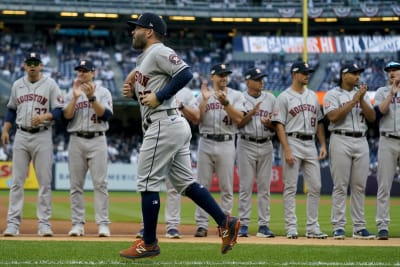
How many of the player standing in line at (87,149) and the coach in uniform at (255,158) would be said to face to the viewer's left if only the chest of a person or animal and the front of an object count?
0

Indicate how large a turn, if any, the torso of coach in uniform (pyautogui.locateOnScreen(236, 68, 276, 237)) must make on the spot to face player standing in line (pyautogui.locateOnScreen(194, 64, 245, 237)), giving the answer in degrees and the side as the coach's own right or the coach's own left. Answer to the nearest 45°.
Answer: approximately 90° to the coach's own right

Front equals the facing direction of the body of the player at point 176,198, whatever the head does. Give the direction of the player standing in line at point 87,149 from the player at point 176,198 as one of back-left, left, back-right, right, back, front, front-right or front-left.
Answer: right

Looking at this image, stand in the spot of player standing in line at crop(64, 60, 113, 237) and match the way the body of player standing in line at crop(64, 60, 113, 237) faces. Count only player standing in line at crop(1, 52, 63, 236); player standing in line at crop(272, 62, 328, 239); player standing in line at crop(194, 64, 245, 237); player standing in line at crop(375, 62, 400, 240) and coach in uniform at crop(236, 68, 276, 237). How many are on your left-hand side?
4

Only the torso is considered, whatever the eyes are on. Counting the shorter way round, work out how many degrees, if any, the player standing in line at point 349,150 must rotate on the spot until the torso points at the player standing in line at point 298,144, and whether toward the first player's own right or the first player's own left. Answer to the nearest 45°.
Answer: approximately 135° to the first player's own right

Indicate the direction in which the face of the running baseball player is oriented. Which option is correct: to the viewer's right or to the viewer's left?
to the viewer's left

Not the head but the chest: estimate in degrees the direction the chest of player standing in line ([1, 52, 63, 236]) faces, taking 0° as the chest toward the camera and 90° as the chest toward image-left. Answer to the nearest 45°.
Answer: approximately 0°

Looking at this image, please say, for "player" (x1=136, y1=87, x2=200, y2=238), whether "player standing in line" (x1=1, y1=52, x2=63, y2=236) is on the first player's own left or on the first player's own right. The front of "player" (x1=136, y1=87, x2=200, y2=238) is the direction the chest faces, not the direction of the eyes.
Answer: on the first player's own right

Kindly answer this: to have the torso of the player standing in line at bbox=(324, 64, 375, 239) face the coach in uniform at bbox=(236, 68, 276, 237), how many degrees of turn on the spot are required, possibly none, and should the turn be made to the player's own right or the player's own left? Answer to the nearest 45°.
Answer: approximately 135° to the player's own right
